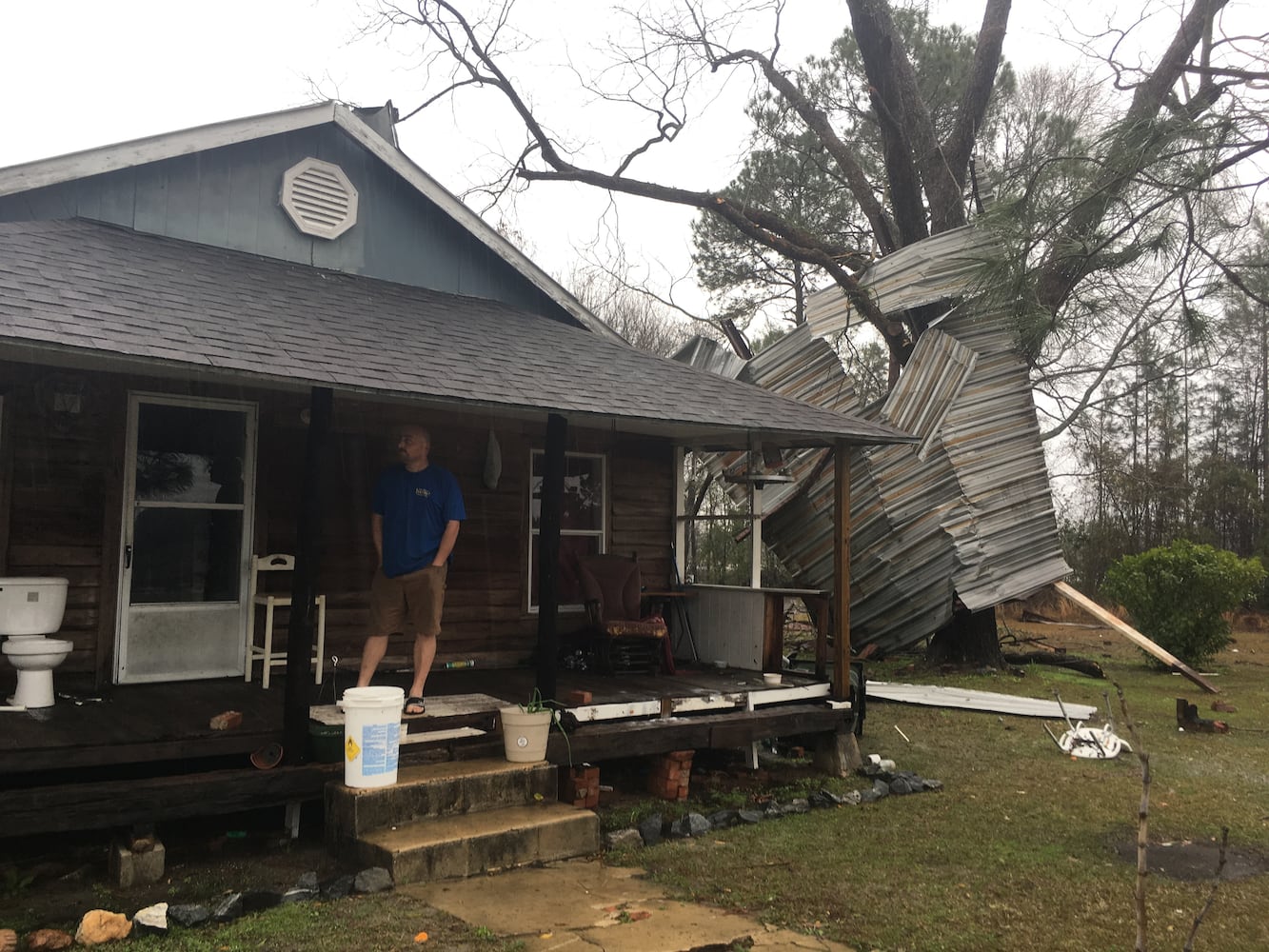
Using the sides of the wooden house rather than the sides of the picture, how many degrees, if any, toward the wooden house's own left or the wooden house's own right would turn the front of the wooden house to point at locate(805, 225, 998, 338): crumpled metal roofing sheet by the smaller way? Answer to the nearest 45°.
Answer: approximately 90° to the wooden house's own left

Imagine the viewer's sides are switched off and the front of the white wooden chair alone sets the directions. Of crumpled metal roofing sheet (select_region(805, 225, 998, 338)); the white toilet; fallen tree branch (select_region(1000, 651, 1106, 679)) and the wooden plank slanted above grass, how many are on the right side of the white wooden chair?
1

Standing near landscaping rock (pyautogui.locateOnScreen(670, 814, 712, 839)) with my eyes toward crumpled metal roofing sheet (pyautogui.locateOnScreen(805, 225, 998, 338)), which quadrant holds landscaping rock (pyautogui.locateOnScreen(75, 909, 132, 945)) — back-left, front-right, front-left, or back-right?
back-left

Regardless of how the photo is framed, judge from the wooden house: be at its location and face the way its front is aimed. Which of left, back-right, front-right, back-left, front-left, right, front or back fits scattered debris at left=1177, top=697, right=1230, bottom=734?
front-left

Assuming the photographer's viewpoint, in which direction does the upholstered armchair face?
facing the viewer and to the right of the viewer

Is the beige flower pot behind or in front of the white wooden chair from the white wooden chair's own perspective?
in front

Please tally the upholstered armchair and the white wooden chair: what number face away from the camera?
0

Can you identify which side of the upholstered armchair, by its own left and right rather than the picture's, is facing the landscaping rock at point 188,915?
right

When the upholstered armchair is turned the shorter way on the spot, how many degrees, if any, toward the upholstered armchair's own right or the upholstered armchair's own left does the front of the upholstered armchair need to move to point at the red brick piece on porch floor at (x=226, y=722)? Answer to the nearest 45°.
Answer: approximately 90° to the upholstered armchair's own right

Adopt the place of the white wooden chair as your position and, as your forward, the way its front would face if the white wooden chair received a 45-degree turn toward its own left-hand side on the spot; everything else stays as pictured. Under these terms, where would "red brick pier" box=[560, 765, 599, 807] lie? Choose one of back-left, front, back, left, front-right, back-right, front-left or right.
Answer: front-right

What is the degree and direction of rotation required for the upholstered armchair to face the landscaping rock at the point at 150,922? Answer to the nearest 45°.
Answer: approximately 90° to its right

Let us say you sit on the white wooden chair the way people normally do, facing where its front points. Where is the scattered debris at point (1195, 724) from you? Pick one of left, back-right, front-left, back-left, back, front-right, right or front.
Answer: front-left

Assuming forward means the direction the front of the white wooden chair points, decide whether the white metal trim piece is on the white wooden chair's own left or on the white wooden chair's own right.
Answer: on the white wooden chair's own left

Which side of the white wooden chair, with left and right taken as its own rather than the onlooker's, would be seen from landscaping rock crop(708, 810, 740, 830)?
front
